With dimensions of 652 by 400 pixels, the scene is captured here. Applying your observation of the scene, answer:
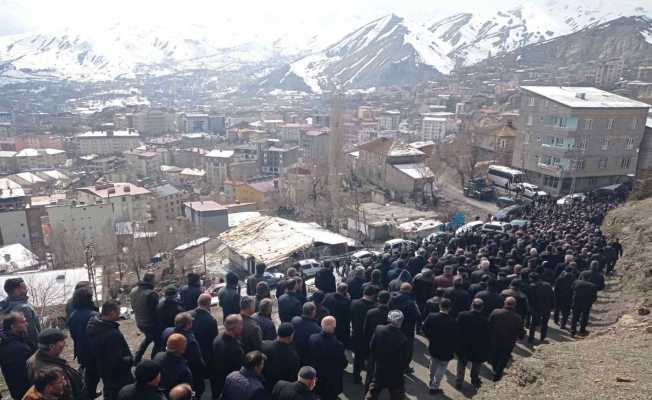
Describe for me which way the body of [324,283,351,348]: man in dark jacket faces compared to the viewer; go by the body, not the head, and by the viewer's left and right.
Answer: facing away from the viewer and to the right of the viewer

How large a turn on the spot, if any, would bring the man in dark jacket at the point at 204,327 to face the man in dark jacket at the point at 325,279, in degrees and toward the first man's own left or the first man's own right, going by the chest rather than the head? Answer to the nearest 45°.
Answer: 0° — they already face them

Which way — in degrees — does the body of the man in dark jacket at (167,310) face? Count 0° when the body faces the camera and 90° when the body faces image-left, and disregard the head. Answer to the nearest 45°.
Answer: approximately 225°

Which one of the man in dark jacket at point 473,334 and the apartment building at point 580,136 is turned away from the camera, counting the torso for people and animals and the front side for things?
the man in dark jacket

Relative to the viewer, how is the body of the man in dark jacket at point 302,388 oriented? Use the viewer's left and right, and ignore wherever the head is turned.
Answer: facing away from the viewer and to the right of the viewer

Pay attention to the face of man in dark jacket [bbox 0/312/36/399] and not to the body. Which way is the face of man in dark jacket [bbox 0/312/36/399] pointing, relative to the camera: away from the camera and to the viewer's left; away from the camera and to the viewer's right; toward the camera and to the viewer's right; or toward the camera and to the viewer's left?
toward the camera and to the viewer's right

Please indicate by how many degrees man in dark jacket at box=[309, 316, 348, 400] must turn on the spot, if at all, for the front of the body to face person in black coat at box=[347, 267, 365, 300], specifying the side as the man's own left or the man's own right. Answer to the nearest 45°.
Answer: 0° — they already face them

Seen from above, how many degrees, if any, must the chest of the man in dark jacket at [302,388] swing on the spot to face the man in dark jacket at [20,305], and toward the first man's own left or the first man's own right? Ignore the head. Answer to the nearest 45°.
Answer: approximately 90° to the first man's own left

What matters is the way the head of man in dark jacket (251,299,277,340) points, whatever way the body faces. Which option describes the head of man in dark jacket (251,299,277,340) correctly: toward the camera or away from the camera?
away from the camera

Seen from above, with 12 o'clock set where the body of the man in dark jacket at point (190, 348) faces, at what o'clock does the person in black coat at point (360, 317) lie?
The person in black coat is roughly at 1 o'clock from the man in dark jacket.

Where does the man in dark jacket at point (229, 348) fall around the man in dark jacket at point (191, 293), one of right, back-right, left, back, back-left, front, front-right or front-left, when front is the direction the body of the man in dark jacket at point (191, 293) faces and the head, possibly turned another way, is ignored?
back-right

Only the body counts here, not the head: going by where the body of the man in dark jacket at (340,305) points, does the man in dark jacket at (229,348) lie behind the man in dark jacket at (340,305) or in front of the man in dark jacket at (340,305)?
behind

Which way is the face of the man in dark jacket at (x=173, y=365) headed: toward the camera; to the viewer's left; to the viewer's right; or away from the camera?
away from the camera

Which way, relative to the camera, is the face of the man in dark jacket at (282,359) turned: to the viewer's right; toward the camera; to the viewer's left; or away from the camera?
away from the camera

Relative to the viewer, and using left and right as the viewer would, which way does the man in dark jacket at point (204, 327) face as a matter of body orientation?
facing away from the viewer and to the right of the viewer
